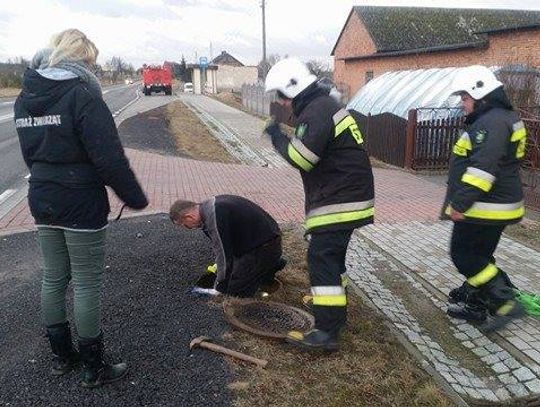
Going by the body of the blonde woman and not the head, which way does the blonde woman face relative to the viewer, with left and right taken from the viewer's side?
facing away from the viewer and to the right of the viewer

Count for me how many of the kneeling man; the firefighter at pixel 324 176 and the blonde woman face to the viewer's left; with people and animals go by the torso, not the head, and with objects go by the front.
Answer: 2

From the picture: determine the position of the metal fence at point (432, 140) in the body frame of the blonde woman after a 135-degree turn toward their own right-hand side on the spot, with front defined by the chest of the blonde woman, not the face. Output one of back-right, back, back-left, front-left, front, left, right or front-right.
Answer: back-left

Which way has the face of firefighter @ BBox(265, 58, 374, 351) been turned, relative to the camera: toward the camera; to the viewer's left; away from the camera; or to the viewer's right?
to the viewer's left

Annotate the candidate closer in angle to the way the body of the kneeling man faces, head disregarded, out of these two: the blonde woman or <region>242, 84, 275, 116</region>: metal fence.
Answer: the blonde woman

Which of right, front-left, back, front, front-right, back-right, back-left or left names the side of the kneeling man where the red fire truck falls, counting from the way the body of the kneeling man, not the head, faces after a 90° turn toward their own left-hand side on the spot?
back

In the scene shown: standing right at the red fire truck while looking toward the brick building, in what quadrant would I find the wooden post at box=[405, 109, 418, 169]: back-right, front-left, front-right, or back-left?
front-right

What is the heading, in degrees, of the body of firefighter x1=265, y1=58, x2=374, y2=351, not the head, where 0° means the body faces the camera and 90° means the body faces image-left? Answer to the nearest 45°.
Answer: approximately 90°

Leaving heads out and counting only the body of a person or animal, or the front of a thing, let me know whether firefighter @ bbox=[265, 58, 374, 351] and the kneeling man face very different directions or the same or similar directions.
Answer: same or similar directions

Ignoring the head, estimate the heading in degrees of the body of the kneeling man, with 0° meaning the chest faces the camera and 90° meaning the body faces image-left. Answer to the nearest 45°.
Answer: approximately 90°

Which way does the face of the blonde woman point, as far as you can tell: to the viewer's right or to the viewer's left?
to the viewer's right

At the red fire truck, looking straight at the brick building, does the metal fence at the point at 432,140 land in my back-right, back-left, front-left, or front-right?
front-right

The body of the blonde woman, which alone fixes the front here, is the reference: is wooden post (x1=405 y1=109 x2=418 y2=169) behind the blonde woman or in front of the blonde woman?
in front
